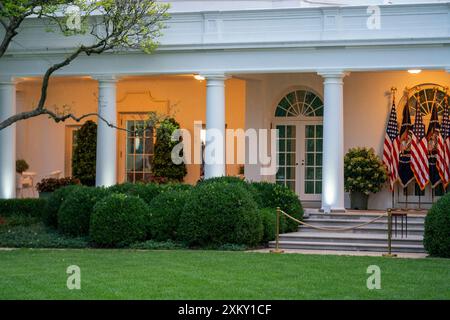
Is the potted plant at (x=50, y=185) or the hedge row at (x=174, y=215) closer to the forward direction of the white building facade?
the hedge row

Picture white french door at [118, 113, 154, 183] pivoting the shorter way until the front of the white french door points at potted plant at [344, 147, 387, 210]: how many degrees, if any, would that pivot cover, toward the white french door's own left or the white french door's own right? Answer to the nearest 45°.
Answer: approximately 45° to the white french door's own left

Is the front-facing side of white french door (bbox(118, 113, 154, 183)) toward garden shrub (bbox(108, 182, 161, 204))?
yes

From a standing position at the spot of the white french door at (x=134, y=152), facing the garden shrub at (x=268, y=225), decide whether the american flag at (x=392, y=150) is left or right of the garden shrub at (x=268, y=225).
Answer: left

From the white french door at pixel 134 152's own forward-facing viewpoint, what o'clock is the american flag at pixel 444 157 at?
The american flag is roughly at 10 o'clock from the white french door.

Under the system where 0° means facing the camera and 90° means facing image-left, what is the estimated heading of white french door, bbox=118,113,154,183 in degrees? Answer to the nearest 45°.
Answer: approximately 0°

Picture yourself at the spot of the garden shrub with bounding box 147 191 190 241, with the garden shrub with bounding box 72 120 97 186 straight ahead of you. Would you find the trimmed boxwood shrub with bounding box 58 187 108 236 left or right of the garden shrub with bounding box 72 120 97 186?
left

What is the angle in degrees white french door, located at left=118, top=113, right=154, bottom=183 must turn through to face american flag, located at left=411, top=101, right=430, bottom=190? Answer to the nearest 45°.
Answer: approximately 45° to its left

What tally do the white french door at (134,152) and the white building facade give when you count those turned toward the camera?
2

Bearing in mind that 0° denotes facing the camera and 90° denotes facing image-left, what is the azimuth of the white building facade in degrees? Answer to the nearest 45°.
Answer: approximately 0°
